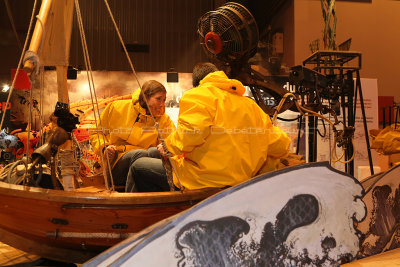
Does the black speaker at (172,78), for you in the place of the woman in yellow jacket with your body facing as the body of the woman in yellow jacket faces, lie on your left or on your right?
on your left

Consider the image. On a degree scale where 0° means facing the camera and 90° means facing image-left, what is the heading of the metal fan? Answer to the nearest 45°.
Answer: approximately 45°

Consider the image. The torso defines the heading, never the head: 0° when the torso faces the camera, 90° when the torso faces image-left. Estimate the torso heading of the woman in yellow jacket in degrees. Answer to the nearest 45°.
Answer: approximately 315°

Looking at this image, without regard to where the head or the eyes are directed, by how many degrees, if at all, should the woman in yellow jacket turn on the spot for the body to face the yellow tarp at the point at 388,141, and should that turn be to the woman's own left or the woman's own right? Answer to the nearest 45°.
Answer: approximately 45° to the woman's own left

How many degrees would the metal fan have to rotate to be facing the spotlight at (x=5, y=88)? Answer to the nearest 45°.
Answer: approximately 90° to its right

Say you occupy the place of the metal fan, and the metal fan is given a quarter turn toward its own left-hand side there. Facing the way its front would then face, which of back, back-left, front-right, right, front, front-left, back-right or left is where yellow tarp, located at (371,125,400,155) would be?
left

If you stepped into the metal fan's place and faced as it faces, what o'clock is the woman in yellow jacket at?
The woman in yellow jacket is roughly at 12 o'clock from the metal fan.

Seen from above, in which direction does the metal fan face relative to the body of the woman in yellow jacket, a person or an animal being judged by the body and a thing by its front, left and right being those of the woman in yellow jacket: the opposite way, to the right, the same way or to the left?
to the right

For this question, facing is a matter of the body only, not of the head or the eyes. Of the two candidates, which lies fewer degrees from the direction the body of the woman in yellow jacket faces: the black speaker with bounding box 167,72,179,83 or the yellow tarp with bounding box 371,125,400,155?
the yellow tarp
